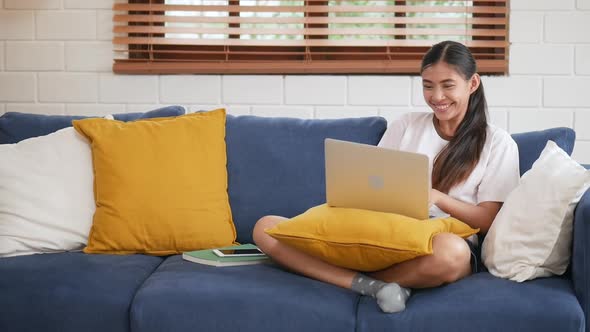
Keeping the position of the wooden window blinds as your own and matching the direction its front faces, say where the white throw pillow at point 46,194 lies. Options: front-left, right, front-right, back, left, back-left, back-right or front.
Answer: front-right

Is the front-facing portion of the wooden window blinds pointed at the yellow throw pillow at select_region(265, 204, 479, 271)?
yes

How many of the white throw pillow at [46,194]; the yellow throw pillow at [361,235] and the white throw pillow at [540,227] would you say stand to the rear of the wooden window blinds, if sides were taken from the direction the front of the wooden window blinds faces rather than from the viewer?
0

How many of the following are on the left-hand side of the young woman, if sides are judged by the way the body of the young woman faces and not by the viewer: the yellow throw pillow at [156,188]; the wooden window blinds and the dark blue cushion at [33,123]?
0

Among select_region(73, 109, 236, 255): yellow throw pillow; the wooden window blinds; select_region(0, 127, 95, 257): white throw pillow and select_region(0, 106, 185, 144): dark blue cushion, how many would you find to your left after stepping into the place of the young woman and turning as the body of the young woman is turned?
0

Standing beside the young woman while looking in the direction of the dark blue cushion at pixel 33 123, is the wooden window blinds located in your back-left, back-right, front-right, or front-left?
front-right

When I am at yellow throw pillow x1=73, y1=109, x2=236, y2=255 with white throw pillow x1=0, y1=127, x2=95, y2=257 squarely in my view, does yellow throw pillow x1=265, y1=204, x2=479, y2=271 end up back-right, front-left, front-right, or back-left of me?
back-left

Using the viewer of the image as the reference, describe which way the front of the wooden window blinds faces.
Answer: facing the viewer

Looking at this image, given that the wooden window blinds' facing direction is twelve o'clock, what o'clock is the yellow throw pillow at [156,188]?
The yellow throw pillow is roughly at 1 o'clock from the wooden window blinds.

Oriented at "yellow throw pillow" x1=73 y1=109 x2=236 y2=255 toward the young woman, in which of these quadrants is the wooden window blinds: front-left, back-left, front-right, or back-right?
front-left

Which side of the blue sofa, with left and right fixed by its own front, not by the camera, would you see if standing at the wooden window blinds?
back

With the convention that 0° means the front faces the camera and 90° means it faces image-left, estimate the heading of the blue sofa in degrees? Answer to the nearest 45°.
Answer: approximately 0°

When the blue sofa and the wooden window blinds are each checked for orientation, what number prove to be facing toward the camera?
2

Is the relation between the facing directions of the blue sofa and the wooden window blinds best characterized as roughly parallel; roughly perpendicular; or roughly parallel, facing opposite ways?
roughly parallel

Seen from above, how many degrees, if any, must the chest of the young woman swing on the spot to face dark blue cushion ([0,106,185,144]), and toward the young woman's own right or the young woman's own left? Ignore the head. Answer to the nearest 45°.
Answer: approximately 45° to the young woman's own right

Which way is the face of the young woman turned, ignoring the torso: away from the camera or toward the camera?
toward the camera

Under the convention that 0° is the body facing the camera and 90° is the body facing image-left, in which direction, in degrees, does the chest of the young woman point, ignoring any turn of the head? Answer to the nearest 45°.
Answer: approximately 45°
